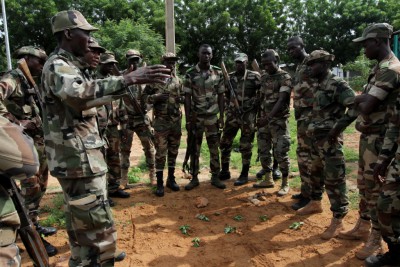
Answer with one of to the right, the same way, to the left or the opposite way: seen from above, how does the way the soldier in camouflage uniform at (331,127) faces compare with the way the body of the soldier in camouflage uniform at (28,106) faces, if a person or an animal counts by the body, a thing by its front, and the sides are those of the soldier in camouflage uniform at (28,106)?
the opposite way

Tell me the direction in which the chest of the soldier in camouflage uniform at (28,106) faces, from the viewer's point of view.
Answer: to the viewer's right

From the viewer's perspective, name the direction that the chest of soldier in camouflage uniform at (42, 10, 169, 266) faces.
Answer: to the viewer's right

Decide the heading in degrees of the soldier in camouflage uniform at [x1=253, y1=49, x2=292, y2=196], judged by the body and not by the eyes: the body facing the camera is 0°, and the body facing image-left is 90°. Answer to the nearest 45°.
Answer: approximately 45°

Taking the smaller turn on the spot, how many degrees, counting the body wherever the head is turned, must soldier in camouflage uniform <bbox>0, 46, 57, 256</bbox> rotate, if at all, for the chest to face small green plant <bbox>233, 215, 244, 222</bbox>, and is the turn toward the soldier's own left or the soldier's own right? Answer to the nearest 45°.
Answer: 0° — they already face it

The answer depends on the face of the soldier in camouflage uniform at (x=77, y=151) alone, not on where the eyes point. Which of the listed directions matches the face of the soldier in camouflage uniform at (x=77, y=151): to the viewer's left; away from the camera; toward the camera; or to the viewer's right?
to the viewer's right

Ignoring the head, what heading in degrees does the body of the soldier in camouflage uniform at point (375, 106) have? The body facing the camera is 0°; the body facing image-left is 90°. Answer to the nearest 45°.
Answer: approximately 90°

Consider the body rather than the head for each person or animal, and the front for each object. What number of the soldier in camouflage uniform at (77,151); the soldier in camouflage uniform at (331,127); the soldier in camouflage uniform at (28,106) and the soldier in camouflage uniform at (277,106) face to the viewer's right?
2

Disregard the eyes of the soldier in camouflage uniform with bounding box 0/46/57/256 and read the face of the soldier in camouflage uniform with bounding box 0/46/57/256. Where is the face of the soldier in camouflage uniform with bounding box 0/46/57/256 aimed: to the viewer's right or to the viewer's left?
to the viewer's right

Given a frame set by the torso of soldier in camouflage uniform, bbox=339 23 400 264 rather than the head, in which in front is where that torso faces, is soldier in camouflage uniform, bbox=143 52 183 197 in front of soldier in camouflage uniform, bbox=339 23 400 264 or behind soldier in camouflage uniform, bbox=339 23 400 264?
in front

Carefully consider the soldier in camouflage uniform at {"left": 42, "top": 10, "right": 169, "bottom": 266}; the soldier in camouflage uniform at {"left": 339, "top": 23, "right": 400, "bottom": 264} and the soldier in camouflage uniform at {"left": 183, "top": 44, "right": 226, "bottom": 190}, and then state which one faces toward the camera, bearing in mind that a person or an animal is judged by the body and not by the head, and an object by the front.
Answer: the soldier in camouflage uniform at {"left": 183, "top": 44, "right": 226, "bottom": 190}

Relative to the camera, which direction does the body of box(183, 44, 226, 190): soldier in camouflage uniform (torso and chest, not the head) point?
toward the camera
